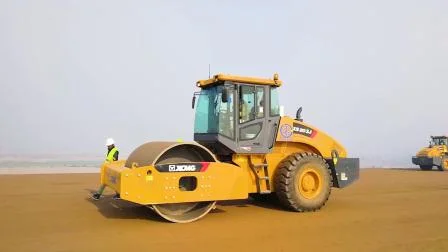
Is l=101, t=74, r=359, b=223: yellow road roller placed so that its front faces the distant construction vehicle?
no

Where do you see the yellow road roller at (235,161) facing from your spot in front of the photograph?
facing the viewer and to the left of the viewer
